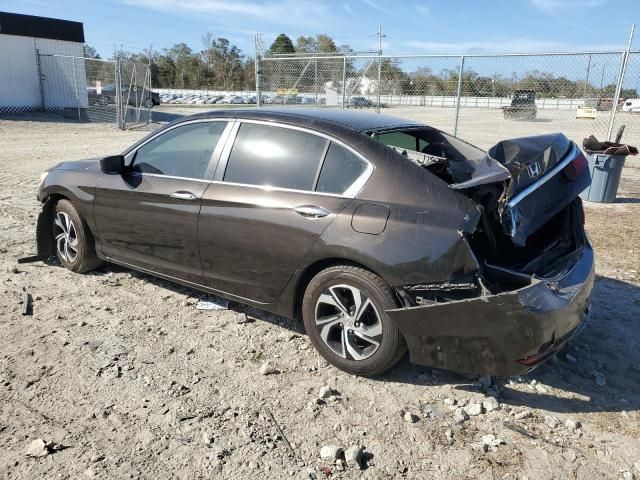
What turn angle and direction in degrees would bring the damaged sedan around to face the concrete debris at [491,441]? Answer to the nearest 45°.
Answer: approximately 180°

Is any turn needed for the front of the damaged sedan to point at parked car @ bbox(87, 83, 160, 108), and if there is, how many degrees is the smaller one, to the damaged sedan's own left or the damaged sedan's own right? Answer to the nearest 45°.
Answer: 0° — it already faces it

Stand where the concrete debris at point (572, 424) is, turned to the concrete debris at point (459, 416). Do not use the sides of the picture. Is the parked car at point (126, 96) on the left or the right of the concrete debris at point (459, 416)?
right

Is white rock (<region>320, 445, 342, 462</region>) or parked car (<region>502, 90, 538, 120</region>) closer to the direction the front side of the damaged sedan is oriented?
the parked car

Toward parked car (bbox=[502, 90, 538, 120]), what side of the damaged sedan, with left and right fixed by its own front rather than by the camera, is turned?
right

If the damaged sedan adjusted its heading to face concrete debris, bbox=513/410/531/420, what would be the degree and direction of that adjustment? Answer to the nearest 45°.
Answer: approximately 180°

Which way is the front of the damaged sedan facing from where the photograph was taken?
facing away from the viewer and to the left of the viewer

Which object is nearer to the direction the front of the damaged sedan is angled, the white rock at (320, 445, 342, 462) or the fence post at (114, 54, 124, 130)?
the fence post

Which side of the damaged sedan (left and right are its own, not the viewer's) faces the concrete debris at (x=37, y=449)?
left

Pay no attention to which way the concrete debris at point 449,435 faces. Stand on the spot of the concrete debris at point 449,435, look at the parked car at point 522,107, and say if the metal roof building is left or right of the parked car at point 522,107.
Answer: left

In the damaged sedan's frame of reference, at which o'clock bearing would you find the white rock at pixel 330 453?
The white rock is roughly at 8 o'clock from the damaged sedan.

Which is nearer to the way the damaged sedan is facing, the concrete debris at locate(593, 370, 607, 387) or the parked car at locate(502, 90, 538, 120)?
the parked car
